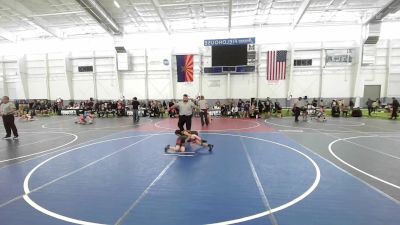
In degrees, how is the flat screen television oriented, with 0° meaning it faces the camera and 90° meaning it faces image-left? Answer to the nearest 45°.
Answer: approximately 0°

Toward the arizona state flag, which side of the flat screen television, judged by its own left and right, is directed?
right

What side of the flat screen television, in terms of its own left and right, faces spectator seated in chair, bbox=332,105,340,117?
left

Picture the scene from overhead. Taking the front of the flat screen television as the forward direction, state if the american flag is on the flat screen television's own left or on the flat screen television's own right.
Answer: on the flat screen television's own left

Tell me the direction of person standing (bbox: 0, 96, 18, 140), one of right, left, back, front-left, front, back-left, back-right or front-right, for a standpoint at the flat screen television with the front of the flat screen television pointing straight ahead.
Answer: front-right
